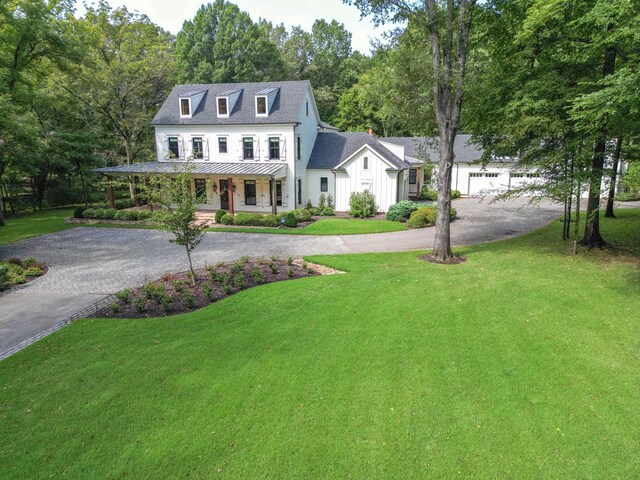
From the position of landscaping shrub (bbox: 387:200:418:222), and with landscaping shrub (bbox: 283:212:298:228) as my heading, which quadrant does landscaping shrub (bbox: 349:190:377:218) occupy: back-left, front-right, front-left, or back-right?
front-right

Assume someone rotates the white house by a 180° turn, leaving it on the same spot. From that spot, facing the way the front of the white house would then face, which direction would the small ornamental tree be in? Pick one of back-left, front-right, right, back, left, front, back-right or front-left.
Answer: back

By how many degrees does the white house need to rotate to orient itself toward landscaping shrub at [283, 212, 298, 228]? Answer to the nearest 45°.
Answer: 0° — it already faces it

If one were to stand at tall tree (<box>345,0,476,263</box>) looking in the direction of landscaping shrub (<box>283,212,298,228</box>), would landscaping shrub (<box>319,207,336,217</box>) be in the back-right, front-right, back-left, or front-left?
front-right

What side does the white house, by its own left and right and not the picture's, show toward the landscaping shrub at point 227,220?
front

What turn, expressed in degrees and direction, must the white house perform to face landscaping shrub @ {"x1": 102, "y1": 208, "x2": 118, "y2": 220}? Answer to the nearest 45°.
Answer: approximately 90° to its right

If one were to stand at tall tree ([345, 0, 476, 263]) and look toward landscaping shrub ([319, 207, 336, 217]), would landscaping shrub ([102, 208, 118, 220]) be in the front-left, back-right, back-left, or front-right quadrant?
front-left

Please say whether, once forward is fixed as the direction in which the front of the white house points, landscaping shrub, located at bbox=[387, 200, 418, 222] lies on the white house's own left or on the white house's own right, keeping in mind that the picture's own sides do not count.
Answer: on the white house's own left

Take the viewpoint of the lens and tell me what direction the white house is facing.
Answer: facing the viewer

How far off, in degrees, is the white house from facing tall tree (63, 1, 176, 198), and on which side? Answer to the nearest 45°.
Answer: approximately 90° to its right

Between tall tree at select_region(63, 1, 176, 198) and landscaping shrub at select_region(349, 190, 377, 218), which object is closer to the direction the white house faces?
the landscaping shrub

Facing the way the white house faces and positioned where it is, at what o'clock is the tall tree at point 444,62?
The tall tree is roughly at 11 o'clock from the white house.
